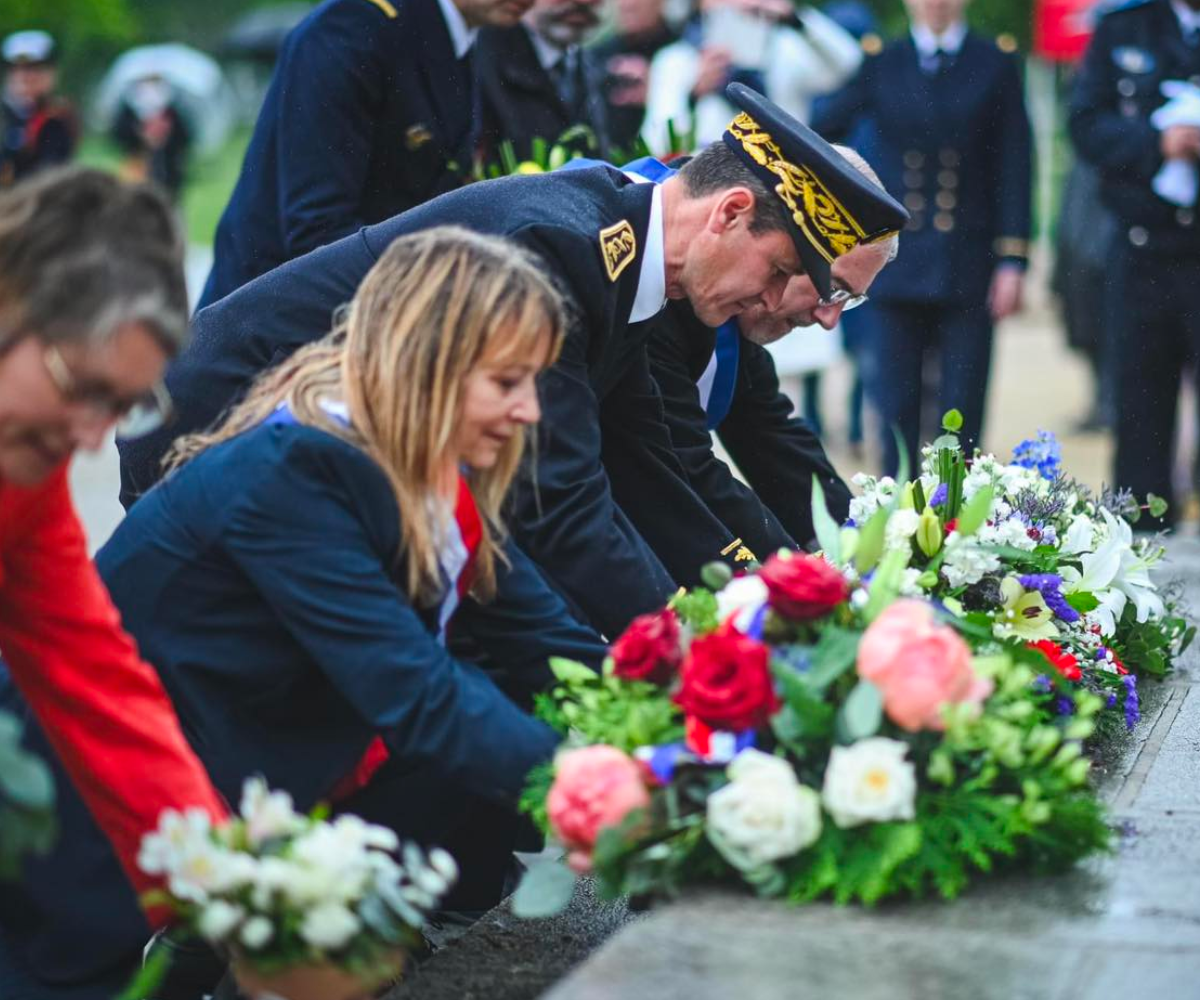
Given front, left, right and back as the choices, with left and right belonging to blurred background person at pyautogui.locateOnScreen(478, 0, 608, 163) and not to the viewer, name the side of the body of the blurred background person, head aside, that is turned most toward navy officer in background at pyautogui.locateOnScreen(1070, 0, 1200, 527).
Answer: left

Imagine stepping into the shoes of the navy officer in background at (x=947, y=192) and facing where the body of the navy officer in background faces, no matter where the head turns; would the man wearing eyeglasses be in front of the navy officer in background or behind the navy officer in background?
in front

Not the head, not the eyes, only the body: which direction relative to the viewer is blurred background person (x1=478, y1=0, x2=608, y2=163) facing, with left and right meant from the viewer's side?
facing the viewer and to the right of the viewer

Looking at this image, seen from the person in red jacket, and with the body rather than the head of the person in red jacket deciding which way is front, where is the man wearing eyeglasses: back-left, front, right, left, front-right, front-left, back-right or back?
front-left

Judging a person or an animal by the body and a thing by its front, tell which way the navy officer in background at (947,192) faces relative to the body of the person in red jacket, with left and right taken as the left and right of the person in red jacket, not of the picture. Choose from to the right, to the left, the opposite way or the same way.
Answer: to the right

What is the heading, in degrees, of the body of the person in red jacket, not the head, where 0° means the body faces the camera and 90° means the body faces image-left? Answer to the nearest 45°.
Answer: approximately 270°

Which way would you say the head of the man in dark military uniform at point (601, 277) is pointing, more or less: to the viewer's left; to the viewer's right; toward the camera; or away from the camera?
to the viewer's right

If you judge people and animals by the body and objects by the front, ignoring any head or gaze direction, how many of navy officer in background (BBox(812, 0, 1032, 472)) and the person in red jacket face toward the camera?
1

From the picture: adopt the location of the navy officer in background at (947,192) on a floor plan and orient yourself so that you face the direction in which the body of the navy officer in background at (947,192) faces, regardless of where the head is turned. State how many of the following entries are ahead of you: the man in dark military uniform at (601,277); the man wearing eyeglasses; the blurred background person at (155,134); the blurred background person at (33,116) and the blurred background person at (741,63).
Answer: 2

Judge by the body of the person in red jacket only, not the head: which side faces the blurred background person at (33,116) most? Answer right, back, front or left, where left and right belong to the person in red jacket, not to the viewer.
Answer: left

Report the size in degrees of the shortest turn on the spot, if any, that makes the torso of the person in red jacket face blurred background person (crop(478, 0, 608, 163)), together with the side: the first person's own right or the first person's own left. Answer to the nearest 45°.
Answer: approximately 90° to the first person's own left

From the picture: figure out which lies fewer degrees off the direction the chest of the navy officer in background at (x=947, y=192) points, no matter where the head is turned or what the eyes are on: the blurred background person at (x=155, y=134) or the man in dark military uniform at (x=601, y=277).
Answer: the man in dark military uniform

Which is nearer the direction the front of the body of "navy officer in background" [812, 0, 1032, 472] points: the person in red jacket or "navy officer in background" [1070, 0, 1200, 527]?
the person in red jacket

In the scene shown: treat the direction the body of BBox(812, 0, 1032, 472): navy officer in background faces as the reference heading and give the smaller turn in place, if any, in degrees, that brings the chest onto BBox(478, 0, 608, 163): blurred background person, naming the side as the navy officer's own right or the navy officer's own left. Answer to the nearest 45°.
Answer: approximately 45° to the navy officer's own right
